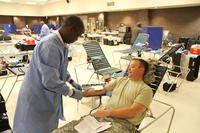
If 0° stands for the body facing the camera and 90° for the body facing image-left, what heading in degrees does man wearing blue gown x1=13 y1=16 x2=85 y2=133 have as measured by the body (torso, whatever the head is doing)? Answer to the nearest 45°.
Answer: approximately 270°

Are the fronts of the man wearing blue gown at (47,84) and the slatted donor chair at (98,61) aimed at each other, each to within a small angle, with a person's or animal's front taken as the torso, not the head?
no

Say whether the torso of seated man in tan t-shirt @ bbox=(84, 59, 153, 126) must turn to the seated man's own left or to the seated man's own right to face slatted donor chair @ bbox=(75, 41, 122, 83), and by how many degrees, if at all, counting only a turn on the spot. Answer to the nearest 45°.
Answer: approximately 135° to the seated man's own right

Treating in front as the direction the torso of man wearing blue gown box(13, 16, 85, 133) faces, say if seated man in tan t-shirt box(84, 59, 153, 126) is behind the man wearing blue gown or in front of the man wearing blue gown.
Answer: in front

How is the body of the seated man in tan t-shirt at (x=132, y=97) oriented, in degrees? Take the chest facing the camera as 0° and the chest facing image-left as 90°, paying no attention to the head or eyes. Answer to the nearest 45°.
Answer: approximately 45°

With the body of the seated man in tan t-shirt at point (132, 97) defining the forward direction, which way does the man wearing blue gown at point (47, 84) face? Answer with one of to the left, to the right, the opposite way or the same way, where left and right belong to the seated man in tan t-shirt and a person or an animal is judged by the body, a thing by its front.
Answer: the opposite way

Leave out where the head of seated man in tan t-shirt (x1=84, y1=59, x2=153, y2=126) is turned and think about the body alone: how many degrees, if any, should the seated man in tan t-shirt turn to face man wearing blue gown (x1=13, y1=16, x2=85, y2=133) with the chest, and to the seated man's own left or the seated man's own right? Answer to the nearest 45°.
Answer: approximately 45° to the seated man's own right

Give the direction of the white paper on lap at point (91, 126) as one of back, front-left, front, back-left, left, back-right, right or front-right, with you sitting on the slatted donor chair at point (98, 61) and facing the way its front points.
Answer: front-right

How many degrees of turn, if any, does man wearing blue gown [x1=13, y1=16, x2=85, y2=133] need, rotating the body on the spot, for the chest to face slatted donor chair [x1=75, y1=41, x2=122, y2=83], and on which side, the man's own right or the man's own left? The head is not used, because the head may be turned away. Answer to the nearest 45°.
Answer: approximately 45° to the man's own left

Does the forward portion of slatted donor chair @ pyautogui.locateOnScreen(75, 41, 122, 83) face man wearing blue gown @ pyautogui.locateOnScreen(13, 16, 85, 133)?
no

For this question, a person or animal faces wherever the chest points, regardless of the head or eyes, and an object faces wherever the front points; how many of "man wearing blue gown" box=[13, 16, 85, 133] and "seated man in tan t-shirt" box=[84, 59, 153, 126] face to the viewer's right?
1

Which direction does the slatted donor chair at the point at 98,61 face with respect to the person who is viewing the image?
facing the viewer and to the right of the viewer

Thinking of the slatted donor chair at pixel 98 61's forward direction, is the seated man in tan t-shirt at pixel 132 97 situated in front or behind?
in front
